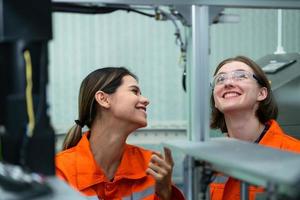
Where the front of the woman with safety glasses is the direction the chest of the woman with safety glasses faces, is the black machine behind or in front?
in front

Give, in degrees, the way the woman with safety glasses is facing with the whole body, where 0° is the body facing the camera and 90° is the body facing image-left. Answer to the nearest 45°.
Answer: approximately 45°
